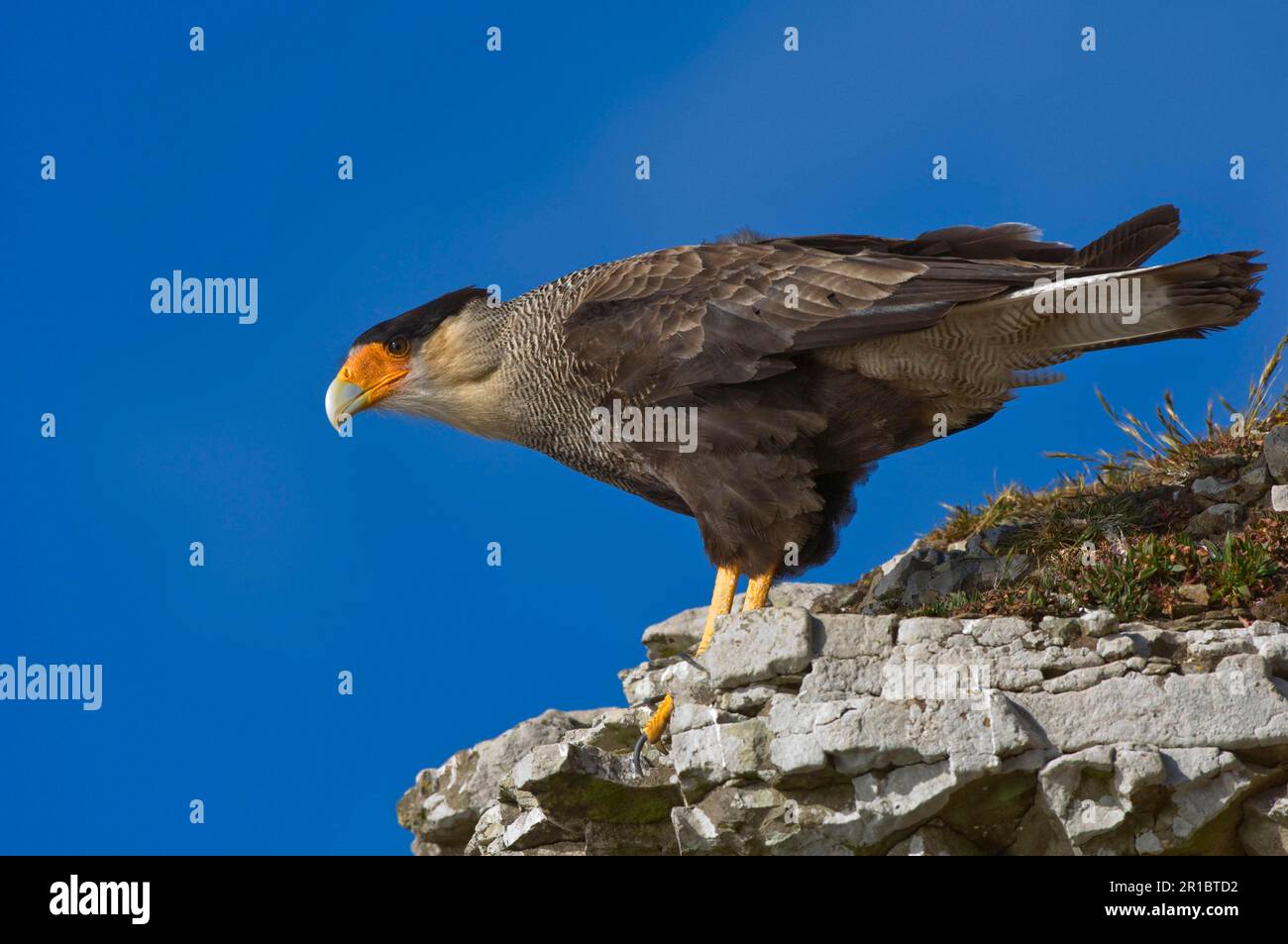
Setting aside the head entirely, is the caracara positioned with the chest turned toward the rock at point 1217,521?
no

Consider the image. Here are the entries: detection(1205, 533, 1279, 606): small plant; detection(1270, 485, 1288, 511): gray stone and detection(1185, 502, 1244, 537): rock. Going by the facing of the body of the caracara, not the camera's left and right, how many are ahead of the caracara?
0

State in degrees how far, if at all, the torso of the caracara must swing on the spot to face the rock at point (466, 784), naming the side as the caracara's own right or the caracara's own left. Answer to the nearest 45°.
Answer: approximately 45° to the caracara's own right

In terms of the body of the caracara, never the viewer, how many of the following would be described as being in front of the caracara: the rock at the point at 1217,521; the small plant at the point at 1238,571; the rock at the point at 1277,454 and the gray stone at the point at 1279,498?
0

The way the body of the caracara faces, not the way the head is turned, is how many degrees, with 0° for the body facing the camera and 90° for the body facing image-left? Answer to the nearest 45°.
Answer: approximately 90°

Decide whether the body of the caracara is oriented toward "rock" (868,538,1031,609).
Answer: no

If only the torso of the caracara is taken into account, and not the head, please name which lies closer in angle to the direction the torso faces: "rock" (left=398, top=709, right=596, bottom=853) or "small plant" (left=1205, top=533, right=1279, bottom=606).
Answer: the rock
